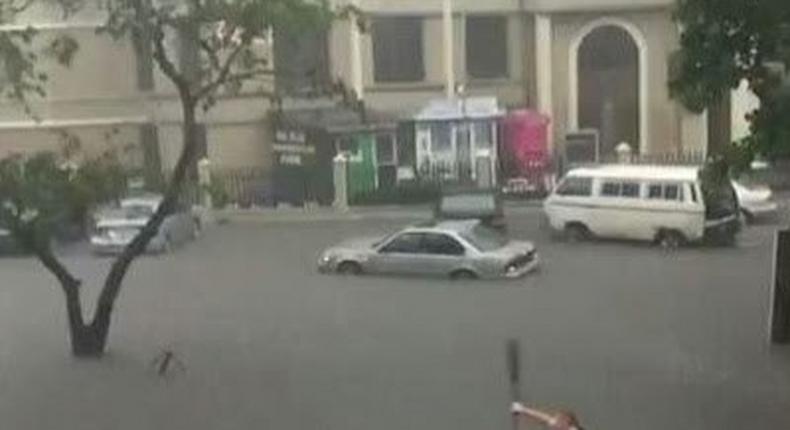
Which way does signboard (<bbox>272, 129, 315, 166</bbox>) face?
toward the camera

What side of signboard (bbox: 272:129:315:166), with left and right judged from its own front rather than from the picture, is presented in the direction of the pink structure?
left

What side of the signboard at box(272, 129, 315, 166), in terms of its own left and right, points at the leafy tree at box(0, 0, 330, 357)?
front

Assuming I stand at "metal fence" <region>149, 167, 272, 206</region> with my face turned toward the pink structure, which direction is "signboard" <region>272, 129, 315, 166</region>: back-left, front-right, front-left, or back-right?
front-left

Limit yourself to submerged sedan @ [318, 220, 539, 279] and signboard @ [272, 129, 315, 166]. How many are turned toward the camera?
1

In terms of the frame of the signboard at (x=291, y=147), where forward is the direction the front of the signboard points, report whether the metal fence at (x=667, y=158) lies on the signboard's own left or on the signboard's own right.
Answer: on the signboard's own left
